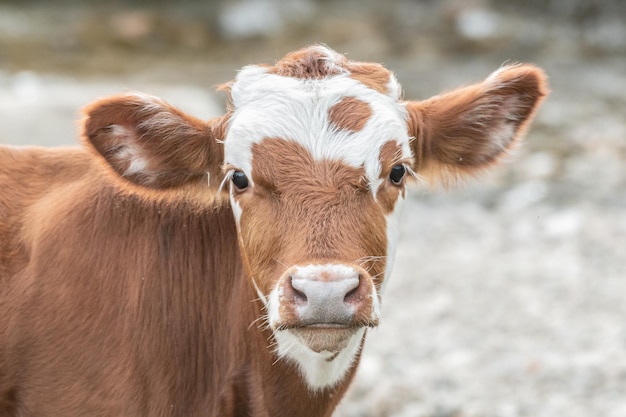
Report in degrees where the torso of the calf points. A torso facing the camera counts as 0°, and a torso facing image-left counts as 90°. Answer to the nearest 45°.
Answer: approximately 315°
